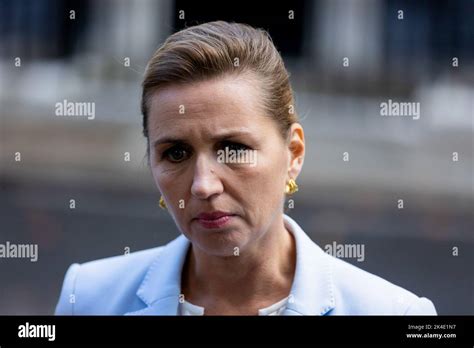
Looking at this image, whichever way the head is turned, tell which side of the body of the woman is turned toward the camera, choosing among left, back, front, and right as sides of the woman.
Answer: front

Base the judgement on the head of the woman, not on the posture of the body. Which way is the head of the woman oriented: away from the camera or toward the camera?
toward the camera
